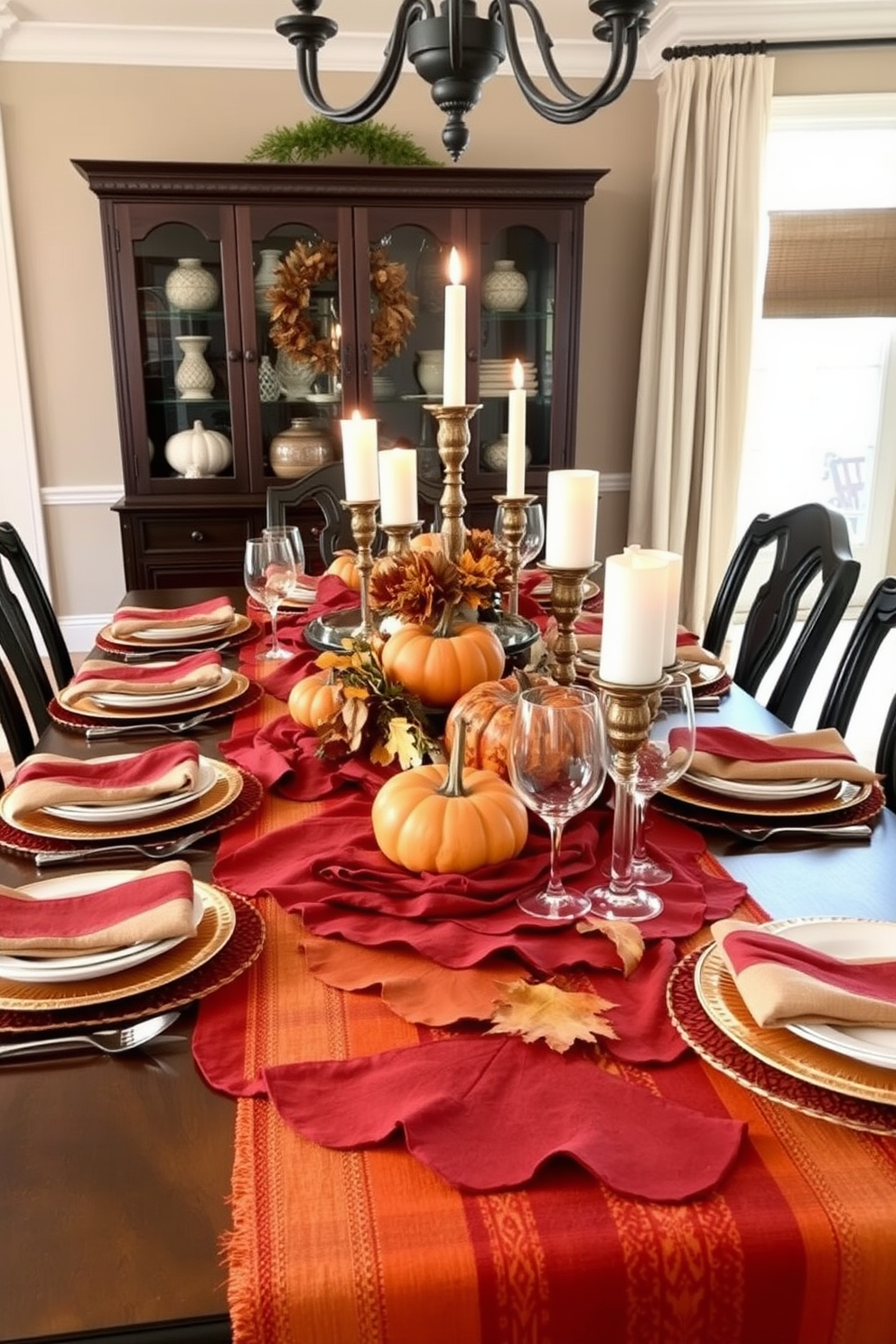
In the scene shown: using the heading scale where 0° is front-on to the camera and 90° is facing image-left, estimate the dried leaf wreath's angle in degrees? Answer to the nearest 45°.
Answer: approximately 0°

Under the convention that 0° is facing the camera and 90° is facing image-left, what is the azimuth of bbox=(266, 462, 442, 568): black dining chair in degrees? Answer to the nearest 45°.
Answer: approximately 0°

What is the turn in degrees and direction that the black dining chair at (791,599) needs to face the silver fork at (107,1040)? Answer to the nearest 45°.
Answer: approximately 45° to its left

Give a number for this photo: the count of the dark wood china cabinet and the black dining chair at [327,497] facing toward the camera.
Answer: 2

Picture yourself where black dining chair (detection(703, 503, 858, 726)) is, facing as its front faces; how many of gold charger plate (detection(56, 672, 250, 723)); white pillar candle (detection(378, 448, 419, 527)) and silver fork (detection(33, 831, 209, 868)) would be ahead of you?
3

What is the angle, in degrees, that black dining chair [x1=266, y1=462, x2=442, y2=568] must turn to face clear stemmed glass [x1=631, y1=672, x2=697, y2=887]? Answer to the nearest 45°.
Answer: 0° — it already faces it

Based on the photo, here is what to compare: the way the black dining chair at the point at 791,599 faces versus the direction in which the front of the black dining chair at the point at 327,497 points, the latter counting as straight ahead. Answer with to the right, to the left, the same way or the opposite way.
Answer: to the right

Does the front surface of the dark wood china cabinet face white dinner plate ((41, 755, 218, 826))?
yes

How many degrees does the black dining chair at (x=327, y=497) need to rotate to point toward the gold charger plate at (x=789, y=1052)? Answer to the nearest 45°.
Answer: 0° — it already faces it

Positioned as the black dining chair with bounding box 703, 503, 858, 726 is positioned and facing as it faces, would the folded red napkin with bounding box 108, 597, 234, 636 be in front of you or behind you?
in front

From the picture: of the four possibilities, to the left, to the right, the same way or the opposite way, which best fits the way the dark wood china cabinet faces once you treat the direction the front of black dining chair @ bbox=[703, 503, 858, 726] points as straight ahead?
to the left

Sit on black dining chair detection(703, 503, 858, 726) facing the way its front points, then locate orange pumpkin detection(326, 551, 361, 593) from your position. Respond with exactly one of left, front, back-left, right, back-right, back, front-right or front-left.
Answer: front-right
